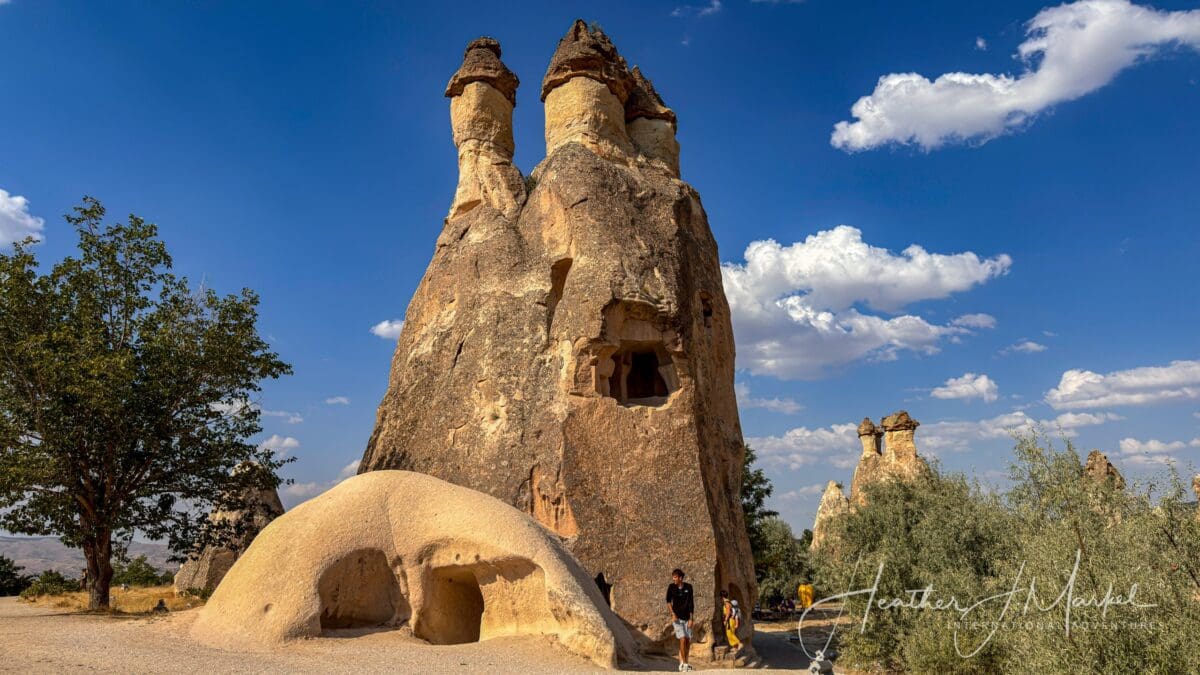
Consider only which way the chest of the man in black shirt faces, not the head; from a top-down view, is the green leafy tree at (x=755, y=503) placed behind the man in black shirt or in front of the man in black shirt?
behind

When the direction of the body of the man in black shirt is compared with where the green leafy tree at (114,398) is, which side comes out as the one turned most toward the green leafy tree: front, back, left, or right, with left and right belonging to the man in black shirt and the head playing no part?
right

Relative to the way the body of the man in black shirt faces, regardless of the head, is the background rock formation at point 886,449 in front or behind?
behind

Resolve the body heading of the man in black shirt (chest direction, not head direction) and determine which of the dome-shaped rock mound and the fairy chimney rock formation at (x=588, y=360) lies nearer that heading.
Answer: the dome-shaped rock mound

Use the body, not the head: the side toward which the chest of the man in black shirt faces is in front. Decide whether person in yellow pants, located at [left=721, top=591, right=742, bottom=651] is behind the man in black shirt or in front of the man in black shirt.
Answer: behind

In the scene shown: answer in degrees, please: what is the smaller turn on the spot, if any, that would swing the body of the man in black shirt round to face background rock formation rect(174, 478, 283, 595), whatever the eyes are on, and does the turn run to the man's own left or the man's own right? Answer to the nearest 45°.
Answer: approximately 135° to the man's own right

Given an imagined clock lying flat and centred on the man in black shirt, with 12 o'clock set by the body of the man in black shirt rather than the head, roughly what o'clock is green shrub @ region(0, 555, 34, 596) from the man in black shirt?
The green shrub is roughly at 4 o'clock from the man in black shirt.

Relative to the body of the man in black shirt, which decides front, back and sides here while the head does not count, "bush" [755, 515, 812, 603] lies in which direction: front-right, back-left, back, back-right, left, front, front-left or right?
back

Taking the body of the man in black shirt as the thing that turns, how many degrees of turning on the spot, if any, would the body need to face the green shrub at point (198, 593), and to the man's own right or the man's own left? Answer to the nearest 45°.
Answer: approximately 135° to the man's own right

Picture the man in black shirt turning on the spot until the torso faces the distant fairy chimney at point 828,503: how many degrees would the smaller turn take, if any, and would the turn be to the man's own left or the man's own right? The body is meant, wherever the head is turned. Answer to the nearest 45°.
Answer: approximately 180°

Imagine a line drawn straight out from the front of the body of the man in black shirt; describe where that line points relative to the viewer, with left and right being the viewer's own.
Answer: facing the viewer
